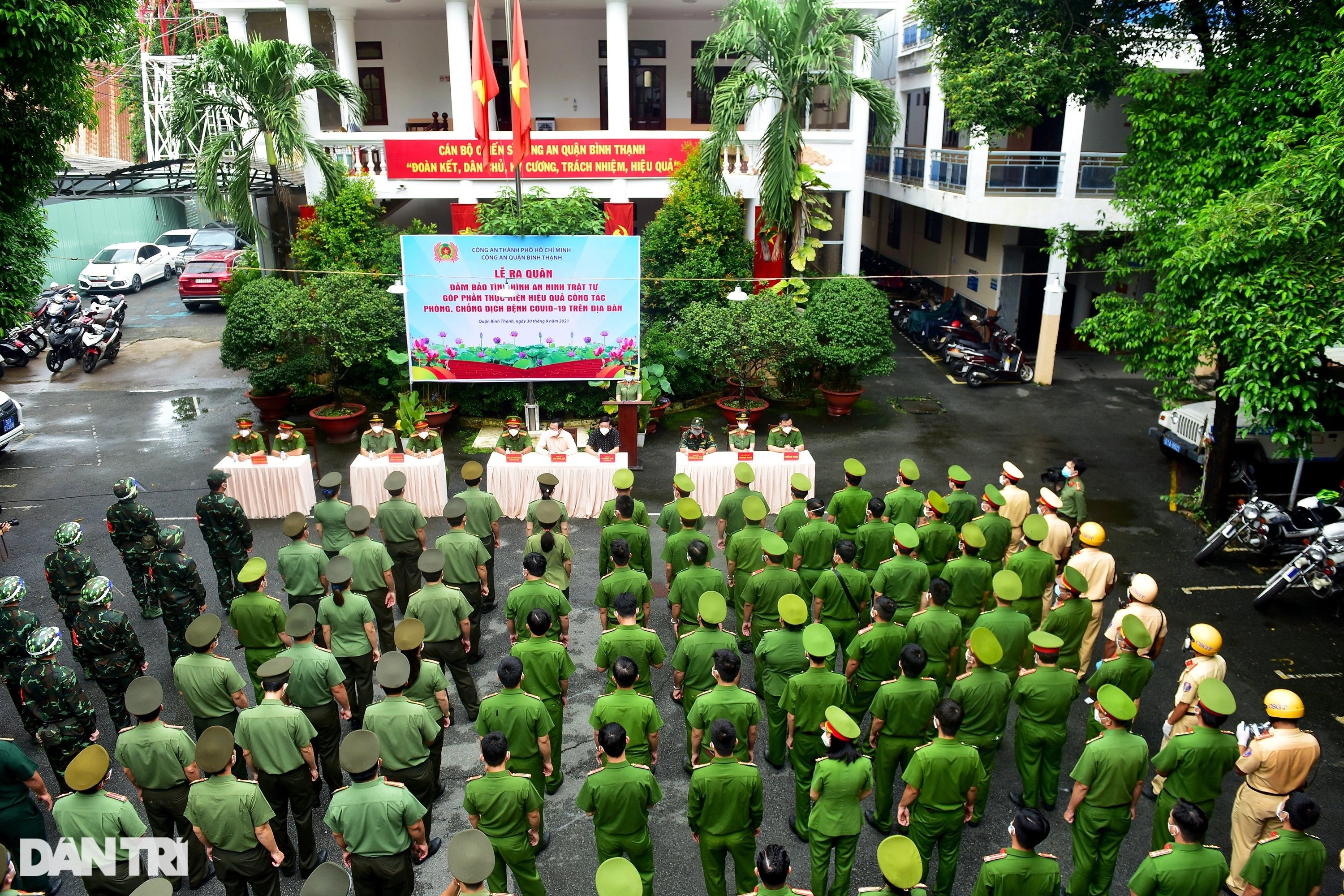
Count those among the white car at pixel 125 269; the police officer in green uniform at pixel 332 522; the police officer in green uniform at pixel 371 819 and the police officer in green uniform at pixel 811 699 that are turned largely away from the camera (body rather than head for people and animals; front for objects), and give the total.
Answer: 3

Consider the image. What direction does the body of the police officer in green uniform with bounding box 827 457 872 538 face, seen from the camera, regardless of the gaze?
away from the camera

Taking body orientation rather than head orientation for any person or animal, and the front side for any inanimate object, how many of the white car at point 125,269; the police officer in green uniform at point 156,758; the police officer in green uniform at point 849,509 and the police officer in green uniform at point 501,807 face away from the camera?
3

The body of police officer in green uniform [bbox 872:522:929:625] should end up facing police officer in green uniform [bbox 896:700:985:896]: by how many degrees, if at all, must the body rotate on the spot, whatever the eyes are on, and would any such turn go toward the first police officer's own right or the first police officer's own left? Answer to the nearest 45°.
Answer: approximately 180°

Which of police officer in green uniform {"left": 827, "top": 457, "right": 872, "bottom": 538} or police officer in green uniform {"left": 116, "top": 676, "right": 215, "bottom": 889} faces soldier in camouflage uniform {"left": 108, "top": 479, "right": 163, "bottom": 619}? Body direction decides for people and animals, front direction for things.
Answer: police officer in green uniform {"left": 116, "top": 676, "right": 215, "bottom": 889}

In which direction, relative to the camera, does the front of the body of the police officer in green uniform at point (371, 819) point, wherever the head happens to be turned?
away from the camera

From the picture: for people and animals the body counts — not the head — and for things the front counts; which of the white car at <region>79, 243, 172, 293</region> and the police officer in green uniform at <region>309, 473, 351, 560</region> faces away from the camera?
the police officer in green uniform

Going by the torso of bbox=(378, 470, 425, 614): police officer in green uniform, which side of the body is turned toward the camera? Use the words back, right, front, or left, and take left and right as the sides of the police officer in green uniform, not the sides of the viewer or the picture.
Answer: back

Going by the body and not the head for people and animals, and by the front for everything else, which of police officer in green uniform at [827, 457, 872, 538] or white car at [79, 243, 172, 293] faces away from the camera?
the police officer in green uniform

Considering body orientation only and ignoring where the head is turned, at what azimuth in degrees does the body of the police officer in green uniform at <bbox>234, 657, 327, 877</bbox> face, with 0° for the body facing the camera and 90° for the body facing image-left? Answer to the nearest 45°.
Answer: approximately 180°

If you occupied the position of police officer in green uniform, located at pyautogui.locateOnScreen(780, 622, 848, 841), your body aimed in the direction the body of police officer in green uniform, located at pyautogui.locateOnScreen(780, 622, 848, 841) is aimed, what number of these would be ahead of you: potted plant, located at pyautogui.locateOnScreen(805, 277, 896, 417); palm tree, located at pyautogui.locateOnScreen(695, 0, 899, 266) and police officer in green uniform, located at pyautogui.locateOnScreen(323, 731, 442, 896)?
2

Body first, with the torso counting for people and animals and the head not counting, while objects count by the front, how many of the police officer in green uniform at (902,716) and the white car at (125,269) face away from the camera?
1

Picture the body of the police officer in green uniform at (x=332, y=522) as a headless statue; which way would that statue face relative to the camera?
away from the camera

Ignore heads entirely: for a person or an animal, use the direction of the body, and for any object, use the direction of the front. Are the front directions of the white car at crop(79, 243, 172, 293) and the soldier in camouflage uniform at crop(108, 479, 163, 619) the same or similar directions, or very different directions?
very different directions

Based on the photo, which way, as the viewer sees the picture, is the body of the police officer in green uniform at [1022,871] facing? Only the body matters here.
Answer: away from the camera

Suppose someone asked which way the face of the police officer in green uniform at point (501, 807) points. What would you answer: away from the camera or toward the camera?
away from the camera
